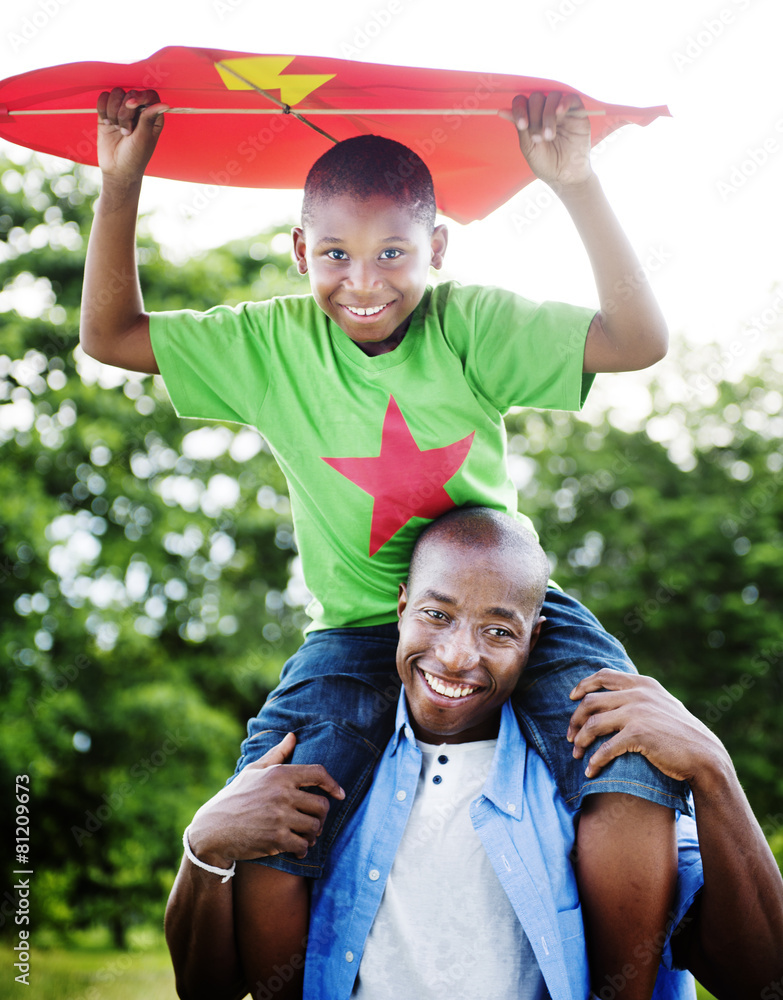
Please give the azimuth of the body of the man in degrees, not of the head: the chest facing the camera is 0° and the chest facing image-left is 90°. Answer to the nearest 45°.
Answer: approximately 0°
